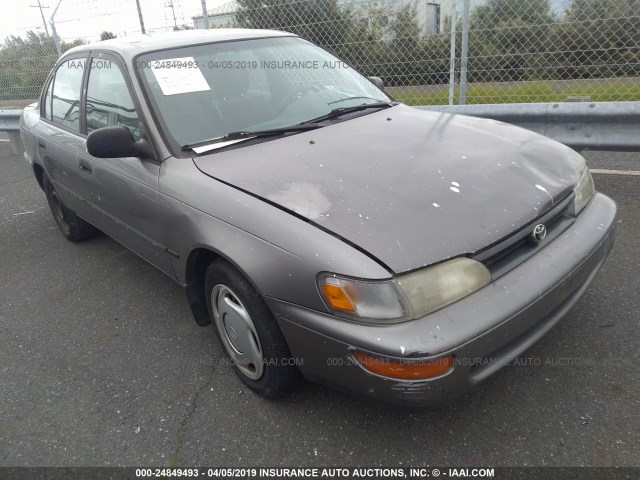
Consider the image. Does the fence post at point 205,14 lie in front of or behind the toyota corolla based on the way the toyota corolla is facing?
behind

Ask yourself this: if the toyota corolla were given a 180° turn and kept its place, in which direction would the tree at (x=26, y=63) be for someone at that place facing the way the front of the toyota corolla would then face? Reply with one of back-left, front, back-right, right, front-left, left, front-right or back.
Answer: front

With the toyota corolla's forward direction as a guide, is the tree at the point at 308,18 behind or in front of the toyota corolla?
behind

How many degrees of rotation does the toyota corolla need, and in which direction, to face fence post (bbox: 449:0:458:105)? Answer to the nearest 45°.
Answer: approximately 135° to its left

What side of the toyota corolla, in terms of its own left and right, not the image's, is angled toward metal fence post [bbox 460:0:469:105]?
left

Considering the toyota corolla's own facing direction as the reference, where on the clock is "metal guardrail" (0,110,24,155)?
The metal guardrail is roughly at 6 o'clock from the toyota corolla.

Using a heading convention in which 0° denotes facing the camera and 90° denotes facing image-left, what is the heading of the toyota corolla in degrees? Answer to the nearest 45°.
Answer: approximately 315°

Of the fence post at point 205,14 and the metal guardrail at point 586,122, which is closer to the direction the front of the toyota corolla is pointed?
the metal guardrail

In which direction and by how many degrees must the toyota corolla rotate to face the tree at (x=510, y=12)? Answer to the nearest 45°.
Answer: approximately 90° to its left

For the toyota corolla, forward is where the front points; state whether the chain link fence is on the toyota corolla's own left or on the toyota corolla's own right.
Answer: on the toyota corolla's own left

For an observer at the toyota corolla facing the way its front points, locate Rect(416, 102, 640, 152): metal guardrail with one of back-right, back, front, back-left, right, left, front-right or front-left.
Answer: left

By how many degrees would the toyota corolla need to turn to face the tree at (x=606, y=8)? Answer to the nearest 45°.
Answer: approximately 90° to its left
